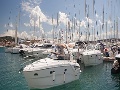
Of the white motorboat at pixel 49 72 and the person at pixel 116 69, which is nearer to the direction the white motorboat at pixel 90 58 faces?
the white motorboat

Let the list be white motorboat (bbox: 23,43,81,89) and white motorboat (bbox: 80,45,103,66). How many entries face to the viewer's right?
0

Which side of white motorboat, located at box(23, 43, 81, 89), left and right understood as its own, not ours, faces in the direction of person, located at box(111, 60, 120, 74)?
back

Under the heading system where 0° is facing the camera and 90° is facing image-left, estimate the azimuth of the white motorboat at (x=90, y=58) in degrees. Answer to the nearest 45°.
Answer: approximately 45°

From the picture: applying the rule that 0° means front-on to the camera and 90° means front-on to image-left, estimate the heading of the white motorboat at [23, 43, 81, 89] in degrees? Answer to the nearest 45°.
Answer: approximately 45°

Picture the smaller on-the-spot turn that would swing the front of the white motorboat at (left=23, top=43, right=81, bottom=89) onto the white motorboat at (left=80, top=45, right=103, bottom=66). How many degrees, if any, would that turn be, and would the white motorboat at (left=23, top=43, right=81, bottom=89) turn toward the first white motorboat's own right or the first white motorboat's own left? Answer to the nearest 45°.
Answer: approximately 180°

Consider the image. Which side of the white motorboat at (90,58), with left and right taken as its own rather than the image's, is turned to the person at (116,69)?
left

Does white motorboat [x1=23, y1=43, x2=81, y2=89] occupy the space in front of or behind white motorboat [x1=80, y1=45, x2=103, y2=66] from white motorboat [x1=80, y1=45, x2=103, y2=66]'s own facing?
in front
